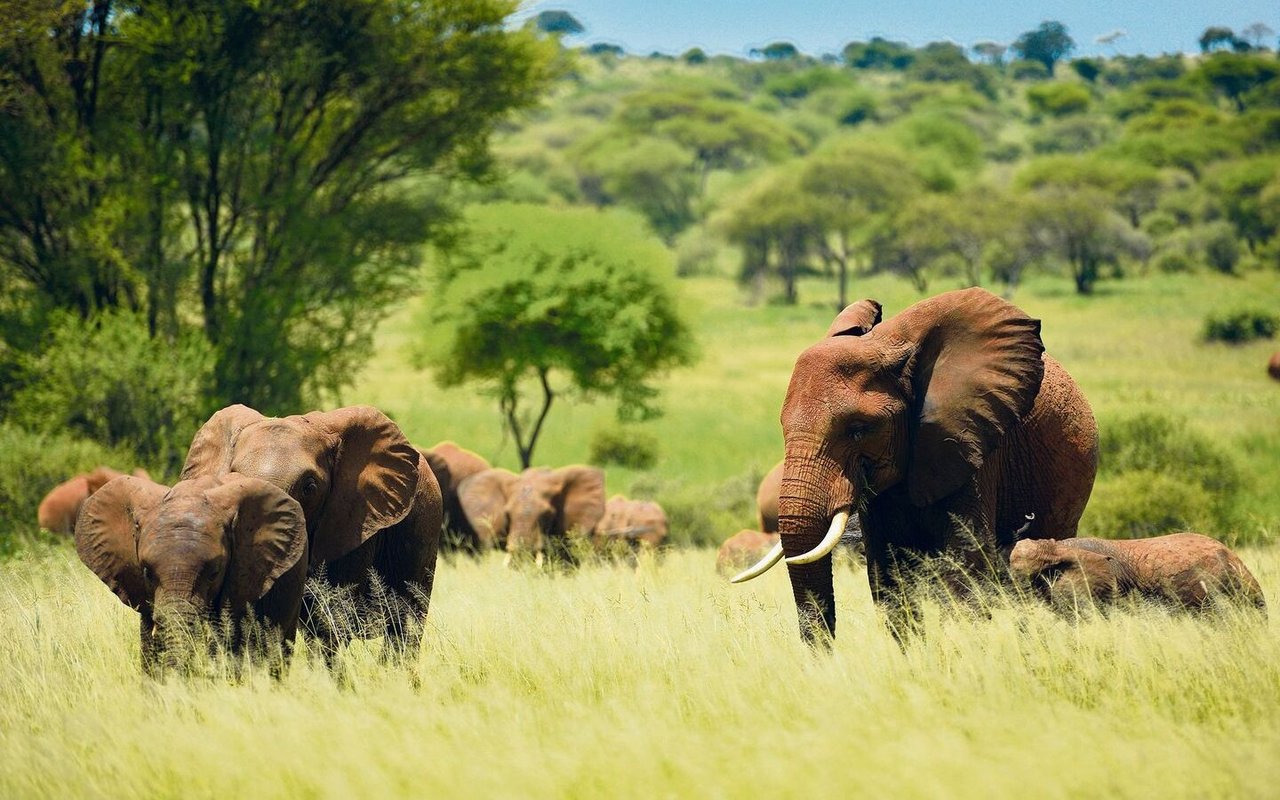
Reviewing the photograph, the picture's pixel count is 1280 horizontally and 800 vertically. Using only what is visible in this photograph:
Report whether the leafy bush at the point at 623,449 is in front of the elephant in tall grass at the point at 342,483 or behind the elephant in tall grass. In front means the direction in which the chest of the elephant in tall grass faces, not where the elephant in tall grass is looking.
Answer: behind

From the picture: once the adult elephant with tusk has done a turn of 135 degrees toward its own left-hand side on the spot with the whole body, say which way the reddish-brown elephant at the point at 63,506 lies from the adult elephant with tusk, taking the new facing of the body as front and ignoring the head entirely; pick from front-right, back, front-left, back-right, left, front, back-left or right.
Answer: back-left

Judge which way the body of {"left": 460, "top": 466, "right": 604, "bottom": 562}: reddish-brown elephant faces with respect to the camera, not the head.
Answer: toward the camera

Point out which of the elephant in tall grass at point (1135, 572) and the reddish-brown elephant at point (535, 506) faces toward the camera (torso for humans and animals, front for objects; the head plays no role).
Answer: the reddish-brown elephant

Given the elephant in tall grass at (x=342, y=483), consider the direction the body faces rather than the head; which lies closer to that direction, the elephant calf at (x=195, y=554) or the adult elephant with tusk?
the elephant calf

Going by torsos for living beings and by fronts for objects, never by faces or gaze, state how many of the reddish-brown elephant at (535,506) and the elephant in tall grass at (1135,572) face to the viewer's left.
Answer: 1

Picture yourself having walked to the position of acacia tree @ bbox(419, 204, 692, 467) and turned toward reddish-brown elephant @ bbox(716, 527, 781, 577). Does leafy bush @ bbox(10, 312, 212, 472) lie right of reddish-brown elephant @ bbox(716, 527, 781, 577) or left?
right

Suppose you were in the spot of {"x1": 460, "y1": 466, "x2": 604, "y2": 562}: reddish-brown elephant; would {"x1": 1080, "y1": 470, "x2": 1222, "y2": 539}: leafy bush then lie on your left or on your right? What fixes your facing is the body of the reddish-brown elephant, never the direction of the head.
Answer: on your left

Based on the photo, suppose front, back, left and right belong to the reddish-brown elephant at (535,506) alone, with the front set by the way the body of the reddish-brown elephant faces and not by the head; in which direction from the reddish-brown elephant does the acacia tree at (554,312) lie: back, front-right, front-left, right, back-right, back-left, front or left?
back

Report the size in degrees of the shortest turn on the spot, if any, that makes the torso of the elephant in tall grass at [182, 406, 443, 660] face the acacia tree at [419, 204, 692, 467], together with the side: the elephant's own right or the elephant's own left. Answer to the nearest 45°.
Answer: approximately 135° to the elephant's own right

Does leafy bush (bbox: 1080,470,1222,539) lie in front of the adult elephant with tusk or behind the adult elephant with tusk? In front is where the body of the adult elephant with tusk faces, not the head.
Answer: behind

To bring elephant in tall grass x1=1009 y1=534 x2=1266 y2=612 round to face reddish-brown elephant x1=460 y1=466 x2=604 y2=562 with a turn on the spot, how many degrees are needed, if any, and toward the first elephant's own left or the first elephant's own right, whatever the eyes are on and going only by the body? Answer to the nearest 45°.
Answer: approximately 45° to the first elephant's own right

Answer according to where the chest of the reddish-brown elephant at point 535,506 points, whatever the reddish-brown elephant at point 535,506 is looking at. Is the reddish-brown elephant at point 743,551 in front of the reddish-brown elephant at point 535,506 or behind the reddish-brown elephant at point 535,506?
in front

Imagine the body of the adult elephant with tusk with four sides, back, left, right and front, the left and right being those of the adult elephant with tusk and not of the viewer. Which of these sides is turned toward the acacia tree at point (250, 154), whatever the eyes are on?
right

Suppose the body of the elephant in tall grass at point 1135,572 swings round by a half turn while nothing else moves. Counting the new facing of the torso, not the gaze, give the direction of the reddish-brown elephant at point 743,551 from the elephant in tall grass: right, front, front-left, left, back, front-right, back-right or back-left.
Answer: back-left

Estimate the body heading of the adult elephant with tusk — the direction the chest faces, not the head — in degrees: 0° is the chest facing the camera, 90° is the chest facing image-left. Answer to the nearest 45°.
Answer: approximately 45°

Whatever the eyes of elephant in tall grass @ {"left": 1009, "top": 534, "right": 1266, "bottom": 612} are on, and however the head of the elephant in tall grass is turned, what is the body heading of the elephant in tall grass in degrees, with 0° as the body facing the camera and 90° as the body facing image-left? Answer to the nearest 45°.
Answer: approximately 90°

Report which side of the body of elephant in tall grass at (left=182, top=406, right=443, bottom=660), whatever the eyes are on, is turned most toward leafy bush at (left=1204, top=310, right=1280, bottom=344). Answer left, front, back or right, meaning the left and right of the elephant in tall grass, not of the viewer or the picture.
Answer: back

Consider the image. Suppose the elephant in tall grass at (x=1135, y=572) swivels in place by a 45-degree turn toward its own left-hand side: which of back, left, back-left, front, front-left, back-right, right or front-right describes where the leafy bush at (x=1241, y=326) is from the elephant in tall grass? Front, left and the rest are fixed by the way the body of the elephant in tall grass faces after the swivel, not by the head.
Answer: back-right

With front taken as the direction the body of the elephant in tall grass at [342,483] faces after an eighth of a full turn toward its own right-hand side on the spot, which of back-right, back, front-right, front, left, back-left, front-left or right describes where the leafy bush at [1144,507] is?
back-right
